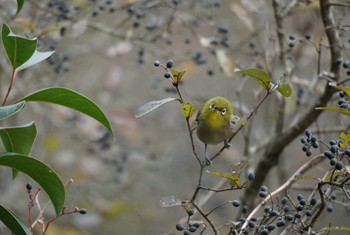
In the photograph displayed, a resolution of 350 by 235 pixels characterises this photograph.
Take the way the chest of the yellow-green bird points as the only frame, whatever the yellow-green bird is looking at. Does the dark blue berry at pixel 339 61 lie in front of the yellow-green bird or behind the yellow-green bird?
behind

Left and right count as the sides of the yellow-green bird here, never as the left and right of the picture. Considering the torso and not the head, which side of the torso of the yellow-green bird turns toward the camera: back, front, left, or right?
front
